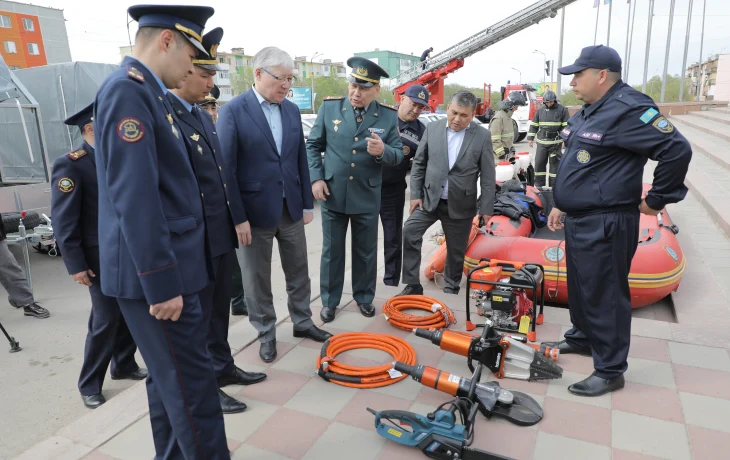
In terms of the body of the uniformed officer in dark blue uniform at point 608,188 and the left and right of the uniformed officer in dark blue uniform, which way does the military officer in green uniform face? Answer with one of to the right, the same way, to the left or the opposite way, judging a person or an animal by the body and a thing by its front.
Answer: to the left

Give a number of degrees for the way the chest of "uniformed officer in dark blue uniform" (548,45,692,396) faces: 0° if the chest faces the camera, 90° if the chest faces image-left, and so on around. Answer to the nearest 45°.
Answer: approximately 45°

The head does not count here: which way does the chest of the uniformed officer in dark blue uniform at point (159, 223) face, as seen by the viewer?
to the viewer's right

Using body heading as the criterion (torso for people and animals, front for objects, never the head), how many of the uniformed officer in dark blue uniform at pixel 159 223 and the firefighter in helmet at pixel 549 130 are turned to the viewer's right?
1

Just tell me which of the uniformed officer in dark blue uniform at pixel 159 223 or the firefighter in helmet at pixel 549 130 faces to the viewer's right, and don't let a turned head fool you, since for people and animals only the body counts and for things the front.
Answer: the uniformed officer in dark blue uniform

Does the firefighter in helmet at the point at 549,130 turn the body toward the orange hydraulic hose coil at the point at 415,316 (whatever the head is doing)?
yes

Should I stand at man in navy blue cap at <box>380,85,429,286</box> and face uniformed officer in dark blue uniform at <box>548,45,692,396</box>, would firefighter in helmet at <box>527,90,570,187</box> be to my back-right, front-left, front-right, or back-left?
back-left

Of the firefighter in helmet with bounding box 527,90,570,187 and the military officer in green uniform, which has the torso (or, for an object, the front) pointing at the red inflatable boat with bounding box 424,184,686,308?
the firefighter in helmet
